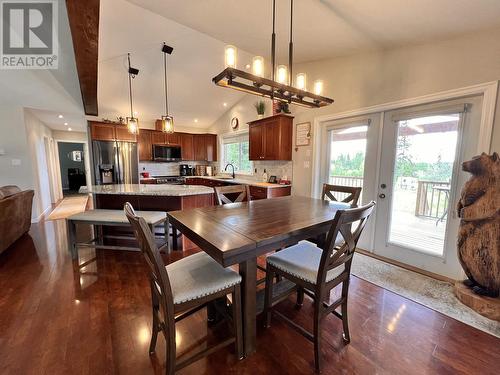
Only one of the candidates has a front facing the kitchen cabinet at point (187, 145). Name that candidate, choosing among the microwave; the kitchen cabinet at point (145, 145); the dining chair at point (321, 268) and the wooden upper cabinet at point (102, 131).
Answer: the dining chair

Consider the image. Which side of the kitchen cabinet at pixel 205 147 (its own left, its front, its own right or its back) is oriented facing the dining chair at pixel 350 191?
front

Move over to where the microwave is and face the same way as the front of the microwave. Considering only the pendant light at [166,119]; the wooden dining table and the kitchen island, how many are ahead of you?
3

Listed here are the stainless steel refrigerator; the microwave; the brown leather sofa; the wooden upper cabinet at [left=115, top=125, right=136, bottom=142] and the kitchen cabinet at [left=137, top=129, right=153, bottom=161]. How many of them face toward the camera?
4

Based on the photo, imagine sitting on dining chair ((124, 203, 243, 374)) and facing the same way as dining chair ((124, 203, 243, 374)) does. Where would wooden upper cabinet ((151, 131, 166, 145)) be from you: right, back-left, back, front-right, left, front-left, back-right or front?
front-left

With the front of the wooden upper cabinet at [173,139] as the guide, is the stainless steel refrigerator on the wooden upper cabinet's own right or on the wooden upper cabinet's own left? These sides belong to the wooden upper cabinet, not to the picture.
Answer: on the wooden upper cabinet's own right

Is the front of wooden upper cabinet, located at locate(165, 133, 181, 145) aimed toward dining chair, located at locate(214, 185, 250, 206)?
yes

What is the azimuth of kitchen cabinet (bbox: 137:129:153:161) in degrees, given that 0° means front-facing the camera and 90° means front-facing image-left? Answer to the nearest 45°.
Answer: approximately 0°

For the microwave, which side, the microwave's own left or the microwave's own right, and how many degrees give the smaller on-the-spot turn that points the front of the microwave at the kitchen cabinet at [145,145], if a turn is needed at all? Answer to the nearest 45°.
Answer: approximately 90° to the microwave's own right

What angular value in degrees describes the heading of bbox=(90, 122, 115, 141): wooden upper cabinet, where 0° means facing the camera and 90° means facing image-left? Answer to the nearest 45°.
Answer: approximately 0°

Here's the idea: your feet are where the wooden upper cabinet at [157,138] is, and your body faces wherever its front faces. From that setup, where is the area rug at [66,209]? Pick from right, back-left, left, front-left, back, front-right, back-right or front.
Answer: right

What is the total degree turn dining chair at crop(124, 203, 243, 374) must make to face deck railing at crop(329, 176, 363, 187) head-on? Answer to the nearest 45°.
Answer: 0° — it already faces it
